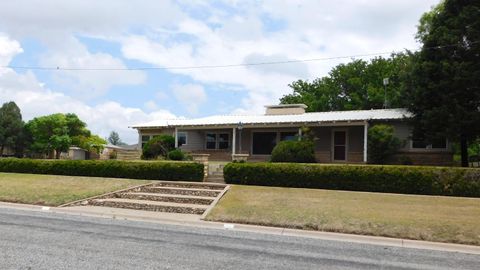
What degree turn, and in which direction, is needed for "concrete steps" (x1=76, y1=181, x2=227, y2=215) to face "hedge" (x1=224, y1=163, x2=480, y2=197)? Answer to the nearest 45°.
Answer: approximately 135° to its left

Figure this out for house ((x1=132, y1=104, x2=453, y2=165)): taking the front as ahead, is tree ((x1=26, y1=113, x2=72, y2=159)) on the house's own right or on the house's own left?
on the house's own right

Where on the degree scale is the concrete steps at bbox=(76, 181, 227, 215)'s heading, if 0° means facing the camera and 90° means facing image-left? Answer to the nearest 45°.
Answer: approximately 45°

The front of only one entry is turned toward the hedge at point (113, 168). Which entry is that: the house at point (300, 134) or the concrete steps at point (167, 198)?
the house

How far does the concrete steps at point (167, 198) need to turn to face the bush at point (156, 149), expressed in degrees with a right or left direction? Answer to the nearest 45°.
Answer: approximately 135° to its right

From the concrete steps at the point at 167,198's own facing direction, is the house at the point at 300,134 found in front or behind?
behind
